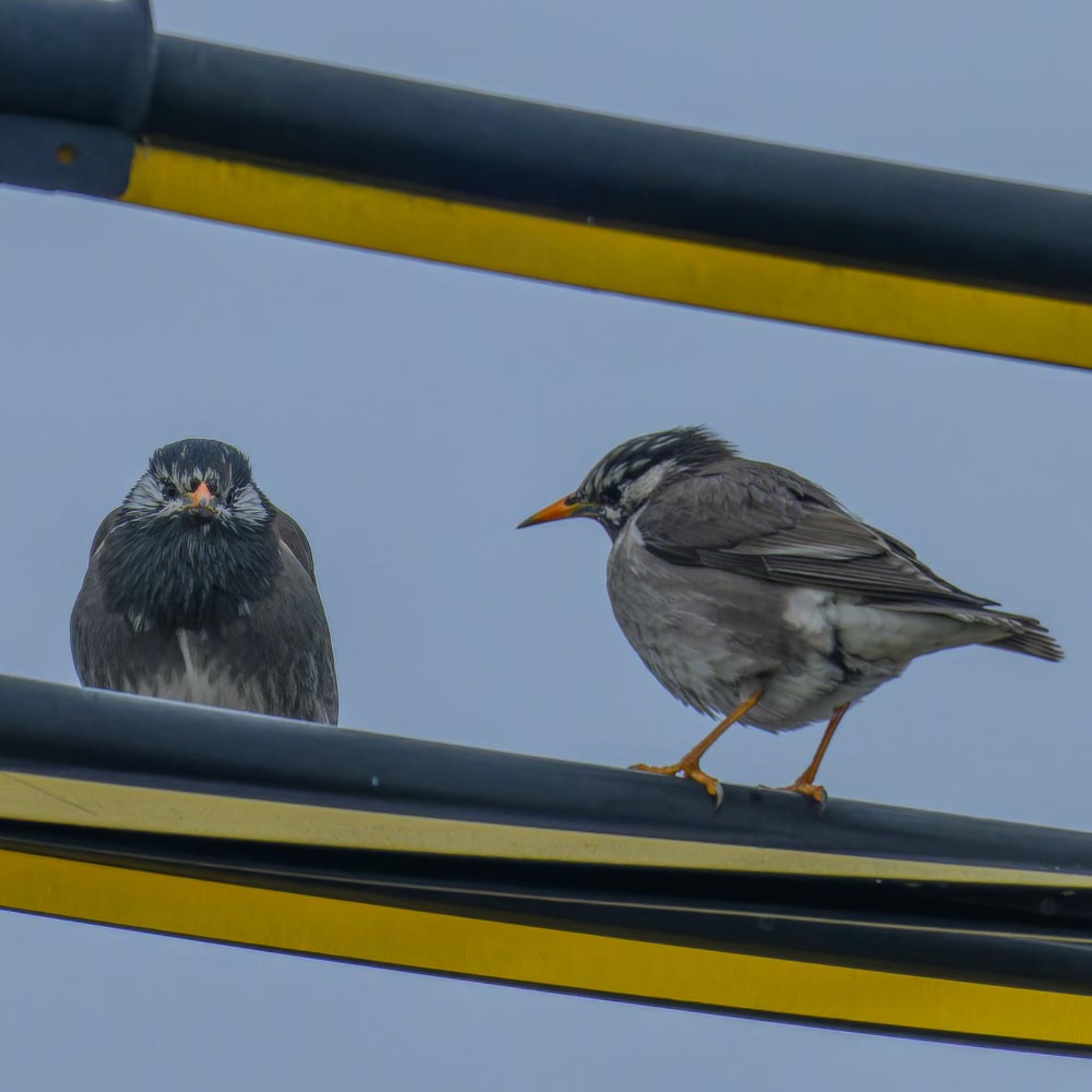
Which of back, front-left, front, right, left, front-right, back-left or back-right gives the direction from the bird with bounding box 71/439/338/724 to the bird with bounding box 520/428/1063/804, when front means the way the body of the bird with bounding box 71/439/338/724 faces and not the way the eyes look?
front-left

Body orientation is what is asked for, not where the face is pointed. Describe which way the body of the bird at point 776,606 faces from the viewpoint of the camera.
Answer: to the viewer's left

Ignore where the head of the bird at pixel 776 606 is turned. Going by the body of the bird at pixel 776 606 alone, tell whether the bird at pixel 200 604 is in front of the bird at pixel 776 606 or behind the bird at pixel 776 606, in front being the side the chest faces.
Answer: in front

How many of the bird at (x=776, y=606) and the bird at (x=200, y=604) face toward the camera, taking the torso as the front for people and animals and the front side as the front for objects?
1

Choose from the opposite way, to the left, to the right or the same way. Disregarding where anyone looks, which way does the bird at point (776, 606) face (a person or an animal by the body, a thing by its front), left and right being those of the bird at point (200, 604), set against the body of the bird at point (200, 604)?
to the right

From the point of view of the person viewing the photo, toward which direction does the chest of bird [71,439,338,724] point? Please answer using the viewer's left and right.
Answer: facing the viewer
